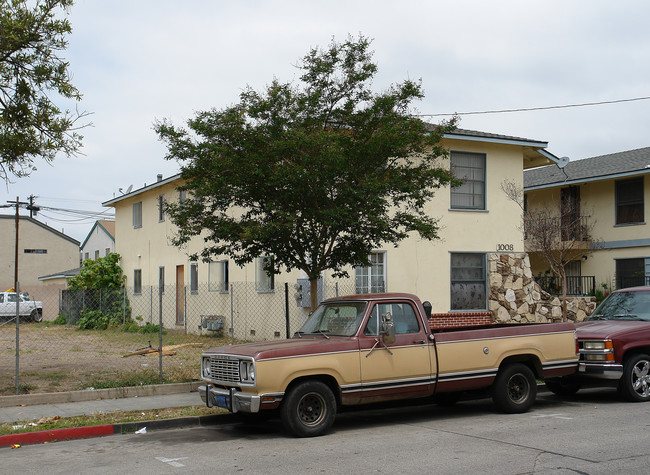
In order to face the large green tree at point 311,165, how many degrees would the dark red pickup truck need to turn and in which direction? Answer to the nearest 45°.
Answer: approximately 45° to its right

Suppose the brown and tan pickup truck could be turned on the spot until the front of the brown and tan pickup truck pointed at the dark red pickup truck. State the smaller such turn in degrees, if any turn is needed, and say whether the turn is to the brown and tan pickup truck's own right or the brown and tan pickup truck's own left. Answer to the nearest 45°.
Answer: approximately 180°

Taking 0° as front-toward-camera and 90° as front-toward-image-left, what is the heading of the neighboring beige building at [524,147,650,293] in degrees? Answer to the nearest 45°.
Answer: approximately 45°

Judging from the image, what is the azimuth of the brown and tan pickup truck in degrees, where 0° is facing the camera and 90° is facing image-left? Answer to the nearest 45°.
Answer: approximately 45°
